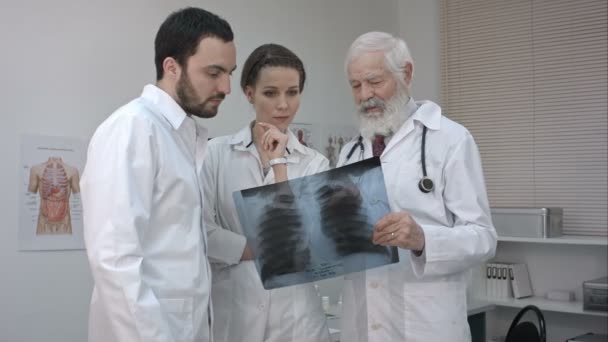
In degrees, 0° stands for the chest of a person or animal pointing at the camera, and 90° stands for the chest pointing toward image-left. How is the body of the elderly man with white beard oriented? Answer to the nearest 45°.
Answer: approximately 45°

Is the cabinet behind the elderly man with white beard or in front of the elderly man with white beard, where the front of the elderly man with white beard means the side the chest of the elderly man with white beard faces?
behind

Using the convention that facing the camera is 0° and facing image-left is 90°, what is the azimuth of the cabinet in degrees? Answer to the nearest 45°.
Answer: approximately 0°

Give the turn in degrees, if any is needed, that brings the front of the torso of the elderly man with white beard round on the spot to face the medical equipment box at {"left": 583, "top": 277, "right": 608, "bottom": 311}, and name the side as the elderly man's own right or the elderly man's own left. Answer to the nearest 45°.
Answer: approximately 180°
